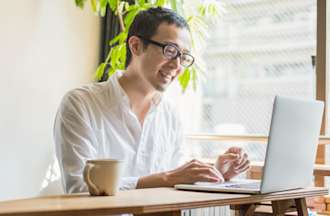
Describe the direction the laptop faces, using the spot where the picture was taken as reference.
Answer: facing away from the viewer and to the left of the viewer

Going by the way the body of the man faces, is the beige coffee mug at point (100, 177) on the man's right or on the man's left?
on the man's right

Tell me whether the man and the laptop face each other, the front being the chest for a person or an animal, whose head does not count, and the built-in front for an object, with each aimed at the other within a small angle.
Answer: yes

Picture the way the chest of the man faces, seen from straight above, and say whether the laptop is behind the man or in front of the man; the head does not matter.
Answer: in front

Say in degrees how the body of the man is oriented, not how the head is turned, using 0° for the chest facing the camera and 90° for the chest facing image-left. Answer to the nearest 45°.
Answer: approximately 315°

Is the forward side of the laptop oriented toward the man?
yes

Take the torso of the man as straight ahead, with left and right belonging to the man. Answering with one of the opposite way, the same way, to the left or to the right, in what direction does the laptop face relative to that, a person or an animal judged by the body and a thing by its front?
the opposite way
